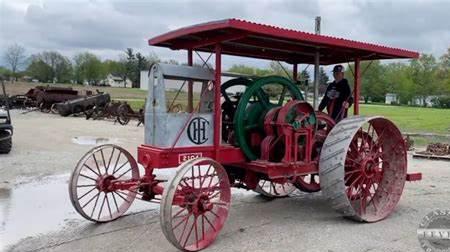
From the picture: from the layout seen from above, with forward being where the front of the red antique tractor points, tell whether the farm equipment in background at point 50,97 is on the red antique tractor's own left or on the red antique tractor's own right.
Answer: on the red antique tractor's own right

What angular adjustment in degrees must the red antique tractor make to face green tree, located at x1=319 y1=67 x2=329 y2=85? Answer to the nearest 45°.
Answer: approximately 180°

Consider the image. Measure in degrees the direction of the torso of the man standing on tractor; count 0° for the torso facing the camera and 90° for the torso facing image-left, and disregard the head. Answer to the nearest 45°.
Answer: approximately 45°

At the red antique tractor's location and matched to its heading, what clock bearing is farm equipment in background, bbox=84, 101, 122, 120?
The farm equipment in background is roughly at 4 o'clock from the red antique tractor.

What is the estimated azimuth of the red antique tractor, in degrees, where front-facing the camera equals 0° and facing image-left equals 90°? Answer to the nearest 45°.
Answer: approximately 45°

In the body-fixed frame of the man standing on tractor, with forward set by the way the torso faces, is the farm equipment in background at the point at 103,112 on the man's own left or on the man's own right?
on the man's own right

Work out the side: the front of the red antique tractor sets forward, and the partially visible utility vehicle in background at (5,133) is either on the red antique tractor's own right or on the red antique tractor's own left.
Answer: on the red antique tractor's own right
